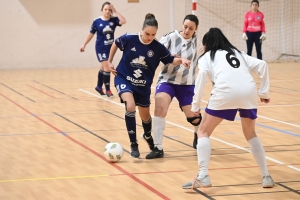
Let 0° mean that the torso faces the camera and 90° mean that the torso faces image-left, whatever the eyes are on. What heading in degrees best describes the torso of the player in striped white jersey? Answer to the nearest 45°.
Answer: approximately 45°

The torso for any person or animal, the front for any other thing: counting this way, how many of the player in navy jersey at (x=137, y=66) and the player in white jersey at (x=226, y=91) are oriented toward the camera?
1

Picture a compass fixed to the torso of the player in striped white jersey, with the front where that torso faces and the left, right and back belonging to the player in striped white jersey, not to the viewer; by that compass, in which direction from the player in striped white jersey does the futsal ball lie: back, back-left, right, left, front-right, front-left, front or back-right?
front

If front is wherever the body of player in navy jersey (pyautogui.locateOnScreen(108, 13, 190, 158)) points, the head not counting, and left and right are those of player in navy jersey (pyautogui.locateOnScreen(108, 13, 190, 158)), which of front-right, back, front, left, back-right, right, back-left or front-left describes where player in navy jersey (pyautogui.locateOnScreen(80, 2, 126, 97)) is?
back

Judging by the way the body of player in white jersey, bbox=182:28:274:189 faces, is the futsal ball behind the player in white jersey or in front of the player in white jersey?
in front

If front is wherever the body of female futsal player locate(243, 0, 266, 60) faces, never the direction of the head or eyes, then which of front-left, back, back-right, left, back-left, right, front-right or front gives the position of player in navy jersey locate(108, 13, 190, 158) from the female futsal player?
front

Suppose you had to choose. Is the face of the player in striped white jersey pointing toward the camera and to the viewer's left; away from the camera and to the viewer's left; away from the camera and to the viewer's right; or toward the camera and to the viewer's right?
toward the camera and to the viewer's left

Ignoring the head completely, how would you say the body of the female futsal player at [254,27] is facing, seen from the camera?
toward the camera

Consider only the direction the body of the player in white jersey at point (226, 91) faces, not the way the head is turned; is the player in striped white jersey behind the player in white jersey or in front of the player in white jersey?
in front

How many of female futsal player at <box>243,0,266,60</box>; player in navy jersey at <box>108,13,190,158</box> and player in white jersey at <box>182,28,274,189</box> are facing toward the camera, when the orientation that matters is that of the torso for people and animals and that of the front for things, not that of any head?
2
